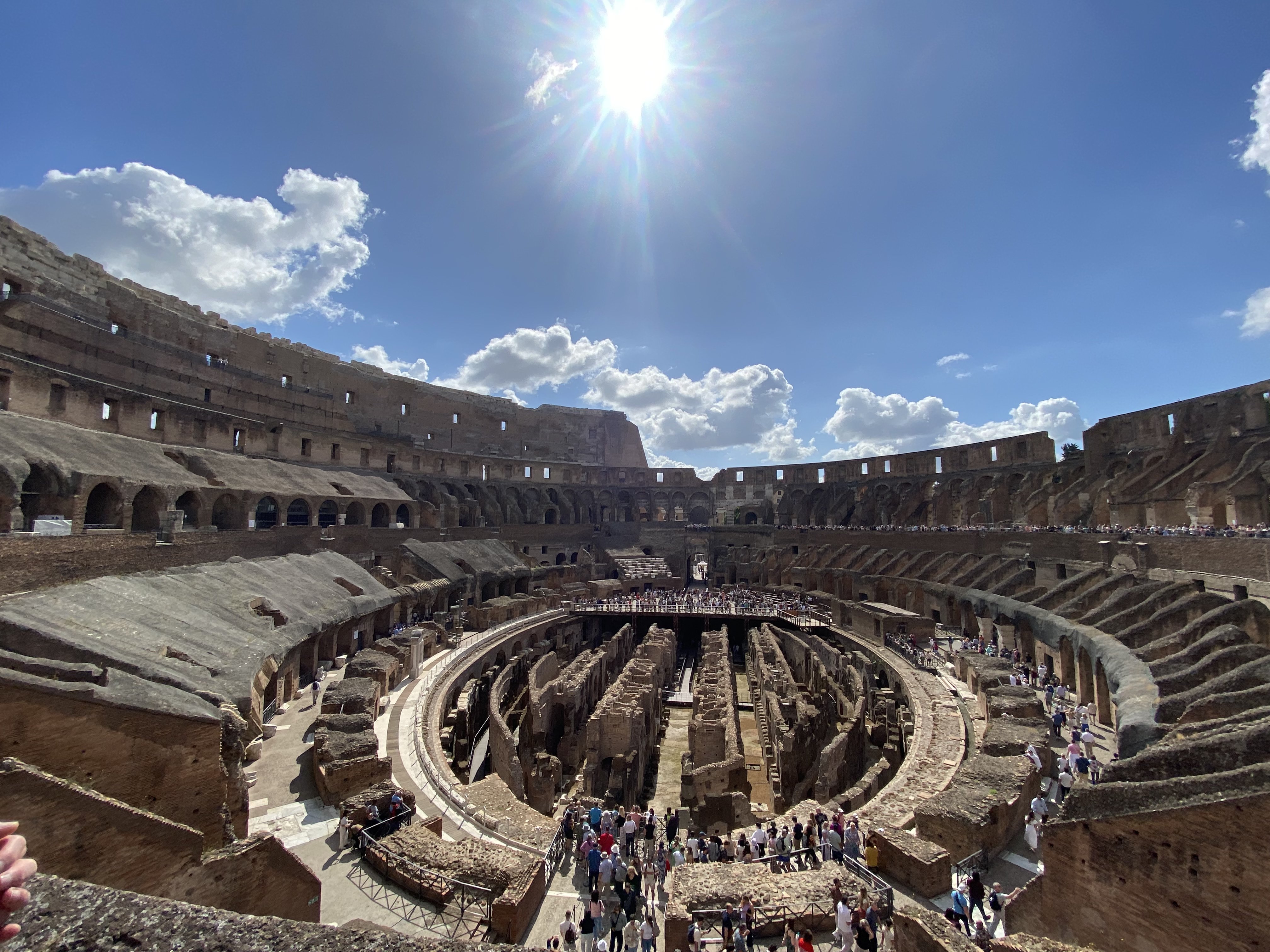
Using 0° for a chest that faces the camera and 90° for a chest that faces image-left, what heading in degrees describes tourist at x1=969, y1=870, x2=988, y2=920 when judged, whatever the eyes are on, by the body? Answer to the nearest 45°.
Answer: approximately 180°

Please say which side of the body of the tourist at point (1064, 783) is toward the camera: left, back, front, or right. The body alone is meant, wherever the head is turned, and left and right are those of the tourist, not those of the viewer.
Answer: back

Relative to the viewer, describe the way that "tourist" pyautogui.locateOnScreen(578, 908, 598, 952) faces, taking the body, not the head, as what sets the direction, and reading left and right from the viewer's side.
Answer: facing away from the viewer

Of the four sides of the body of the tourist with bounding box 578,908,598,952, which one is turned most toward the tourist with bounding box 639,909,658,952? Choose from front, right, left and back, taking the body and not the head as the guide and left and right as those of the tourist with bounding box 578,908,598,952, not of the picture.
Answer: right

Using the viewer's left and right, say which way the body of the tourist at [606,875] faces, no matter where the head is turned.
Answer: facing away from the viewer

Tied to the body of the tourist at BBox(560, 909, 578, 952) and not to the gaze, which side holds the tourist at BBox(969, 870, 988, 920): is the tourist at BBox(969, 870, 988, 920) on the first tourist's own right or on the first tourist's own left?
on the first tourist's own right

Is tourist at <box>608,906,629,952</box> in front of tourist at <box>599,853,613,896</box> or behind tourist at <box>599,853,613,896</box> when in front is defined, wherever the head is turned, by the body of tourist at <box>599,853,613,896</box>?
behind

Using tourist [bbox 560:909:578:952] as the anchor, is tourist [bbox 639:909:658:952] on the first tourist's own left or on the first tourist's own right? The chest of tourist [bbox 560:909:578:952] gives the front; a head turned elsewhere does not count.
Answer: on the first tourist's own right

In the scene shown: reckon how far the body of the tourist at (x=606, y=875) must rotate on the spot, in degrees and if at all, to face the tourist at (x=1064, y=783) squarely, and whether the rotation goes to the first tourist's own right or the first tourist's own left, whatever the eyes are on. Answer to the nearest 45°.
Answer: approximately 90° to the first tourist's own right

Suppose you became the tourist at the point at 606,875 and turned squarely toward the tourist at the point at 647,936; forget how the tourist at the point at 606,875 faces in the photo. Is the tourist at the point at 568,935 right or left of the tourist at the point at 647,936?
right
